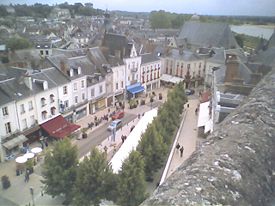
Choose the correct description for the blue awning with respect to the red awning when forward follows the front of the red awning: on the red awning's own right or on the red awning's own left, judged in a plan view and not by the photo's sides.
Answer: on the red awning's own left

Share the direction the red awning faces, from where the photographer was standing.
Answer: facing the viewer and to the right of the viewer

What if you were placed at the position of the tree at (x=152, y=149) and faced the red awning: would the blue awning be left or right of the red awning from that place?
right

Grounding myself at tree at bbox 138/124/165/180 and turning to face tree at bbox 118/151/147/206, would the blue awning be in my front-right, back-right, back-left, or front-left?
back-right

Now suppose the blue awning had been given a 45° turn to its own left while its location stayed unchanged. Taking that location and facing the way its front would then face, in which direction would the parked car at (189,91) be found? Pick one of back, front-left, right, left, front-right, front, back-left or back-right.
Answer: front

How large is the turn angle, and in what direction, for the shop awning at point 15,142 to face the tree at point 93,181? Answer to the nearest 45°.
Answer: approximately 45° to its right

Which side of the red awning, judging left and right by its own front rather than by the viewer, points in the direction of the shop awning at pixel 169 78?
left

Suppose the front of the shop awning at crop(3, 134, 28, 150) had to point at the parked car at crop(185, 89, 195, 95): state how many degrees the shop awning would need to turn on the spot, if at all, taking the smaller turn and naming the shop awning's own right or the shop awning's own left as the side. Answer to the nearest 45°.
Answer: approximately 45° to the shop awning's own left

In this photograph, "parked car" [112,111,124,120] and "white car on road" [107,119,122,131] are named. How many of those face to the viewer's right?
0

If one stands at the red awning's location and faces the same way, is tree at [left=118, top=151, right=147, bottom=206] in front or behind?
in front

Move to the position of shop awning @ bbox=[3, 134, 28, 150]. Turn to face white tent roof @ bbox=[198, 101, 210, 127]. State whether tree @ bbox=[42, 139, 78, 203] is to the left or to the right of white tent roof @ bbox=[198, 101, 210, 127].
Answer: right
